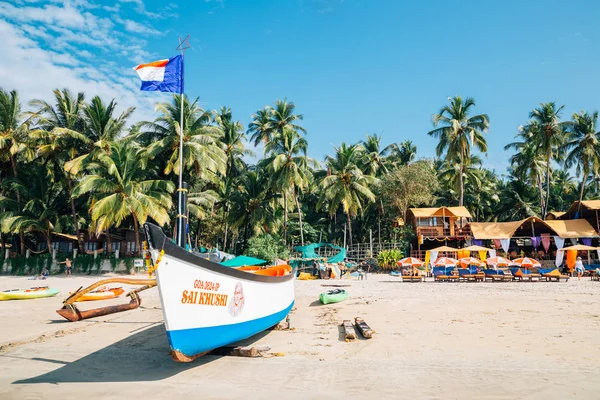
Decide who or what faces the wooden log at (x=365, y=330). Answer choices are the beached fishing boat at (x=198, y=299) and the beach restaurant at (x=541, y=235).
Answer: the beach restaurant

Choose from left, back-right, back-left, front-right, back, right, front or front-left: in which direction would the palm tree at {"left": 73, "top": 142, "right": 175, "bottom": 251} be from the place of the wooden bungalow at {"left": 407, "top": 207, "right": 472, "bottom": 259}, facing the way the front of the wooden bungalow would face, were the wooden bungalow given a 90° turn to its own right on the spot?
front-left

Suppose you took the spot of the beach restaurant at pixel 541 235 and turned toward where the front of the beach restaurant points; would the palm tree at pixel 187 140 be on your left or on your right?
on your right

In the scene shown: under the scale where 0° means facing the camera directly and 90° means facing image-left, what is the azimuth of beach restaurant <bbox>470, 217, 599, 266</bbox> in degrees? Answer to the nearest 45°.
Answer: approximately 0°

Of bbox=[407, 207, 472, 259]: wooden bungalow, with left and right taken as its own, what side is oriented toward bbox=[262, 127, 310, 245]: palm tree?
right

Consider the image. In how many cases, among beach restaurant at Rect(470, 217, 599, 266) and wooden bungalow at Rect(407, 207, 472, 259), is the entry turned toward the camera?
2

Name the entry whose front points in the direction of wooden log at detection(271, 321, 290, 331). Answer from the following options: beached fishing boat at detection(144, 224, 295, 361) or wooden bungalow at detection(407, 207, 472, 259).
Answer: the wooden bungalow

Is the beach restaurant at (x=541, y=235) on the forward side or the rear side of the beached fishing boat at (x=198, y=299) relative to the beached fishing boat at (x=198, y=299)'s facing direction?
on the rear side

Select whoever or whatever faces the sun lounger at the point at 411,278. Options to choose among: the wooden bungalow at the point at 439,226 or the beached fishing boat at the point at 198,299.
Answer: the wooden bungalow

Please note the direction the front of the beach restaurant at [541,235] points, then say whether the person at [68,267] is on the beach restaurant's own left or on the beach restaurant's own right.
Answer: on the beach restaurant's own right
